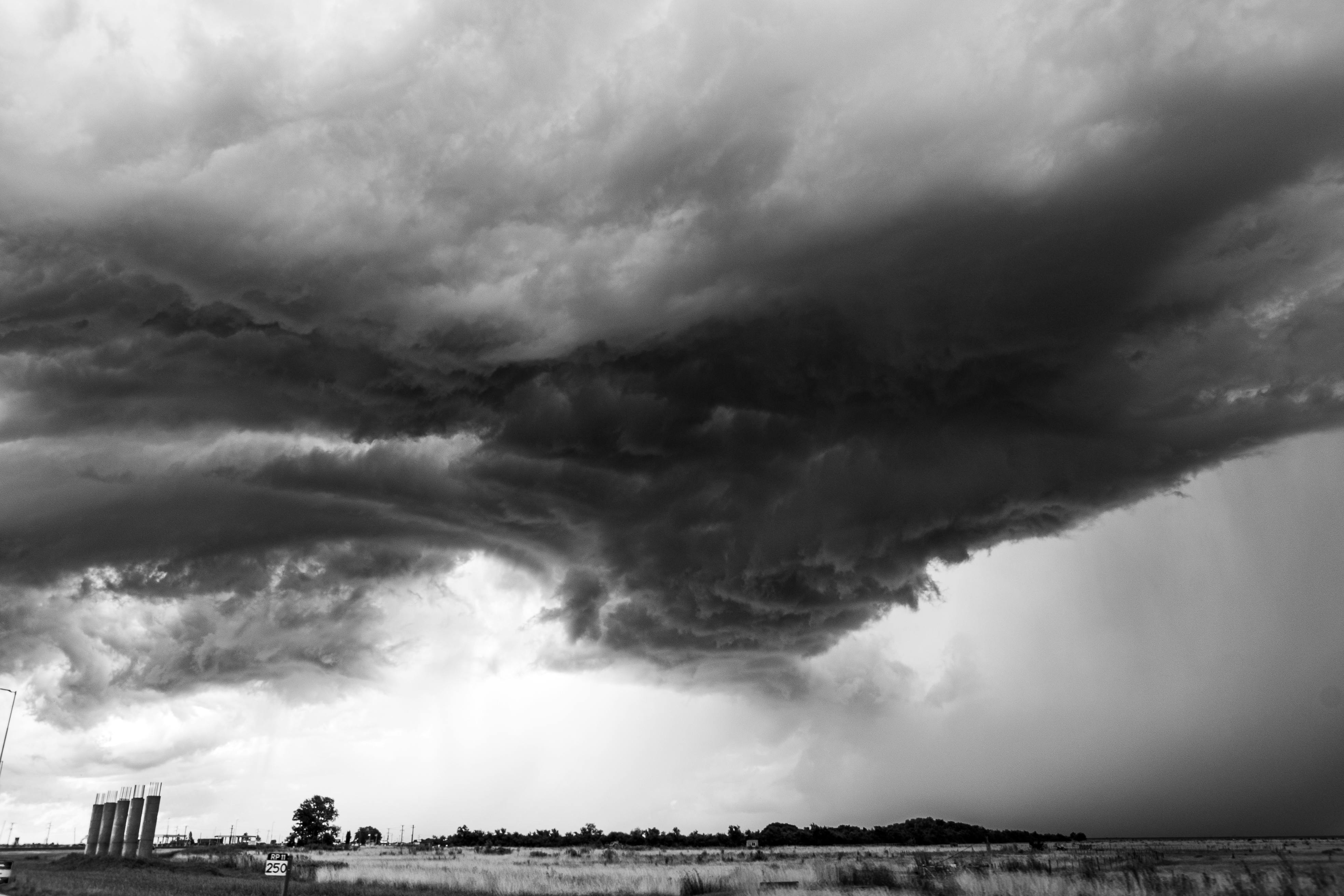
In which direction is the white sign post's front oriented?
toward the camera
